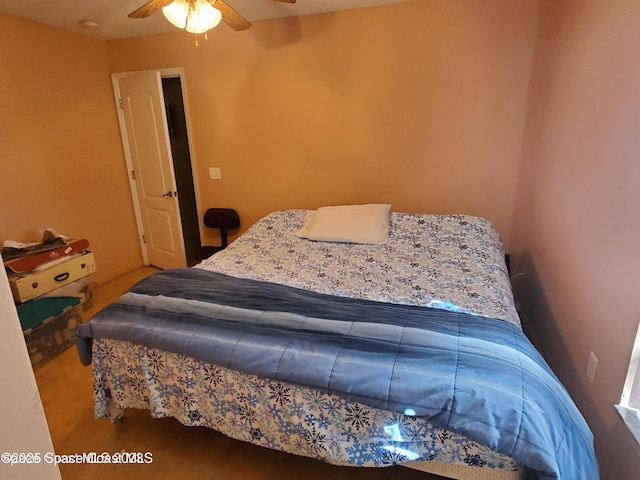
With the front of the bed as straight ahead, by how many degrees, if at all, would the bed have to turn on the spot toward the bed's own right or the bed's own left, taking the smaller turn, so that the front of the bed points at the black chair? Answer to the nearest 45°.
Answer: approximately 135° to the bed's own right

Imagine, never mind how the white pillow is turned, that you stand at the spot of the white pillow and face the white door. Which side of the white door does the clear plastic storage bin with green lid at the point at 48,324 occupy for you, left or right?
left

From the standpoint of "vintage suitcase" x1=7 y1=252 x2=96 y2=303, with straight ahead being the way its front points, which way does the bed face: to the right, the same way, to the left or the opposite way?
to the right

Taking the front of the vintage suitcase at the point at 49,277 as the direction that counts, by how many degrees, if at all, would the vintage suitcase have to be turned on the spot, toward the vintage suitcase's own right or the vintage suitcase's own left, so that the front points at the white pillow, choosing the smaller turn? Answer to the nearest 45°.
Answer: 0° — it already faces it

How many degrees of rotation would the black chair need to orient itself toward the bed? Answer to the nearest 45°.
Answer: approximately 45° to its left

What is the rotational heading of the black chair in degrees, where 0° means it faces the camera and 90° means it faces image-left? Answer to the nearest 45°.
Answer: approximately 45°

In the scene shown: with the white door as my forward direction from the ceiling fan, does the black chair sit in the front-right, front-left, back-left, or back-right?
front-right

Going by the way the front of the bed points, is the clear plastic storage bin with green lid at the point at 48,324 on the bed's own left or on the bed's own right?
on the bed's own right

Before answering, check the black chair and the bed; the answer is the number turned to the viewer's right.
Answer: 0

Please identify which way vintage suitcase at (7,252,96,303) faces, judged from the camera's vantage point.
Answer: facing the viewer and to the right of the viewer

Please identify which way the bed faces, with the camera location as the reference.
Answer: facing the viewer
